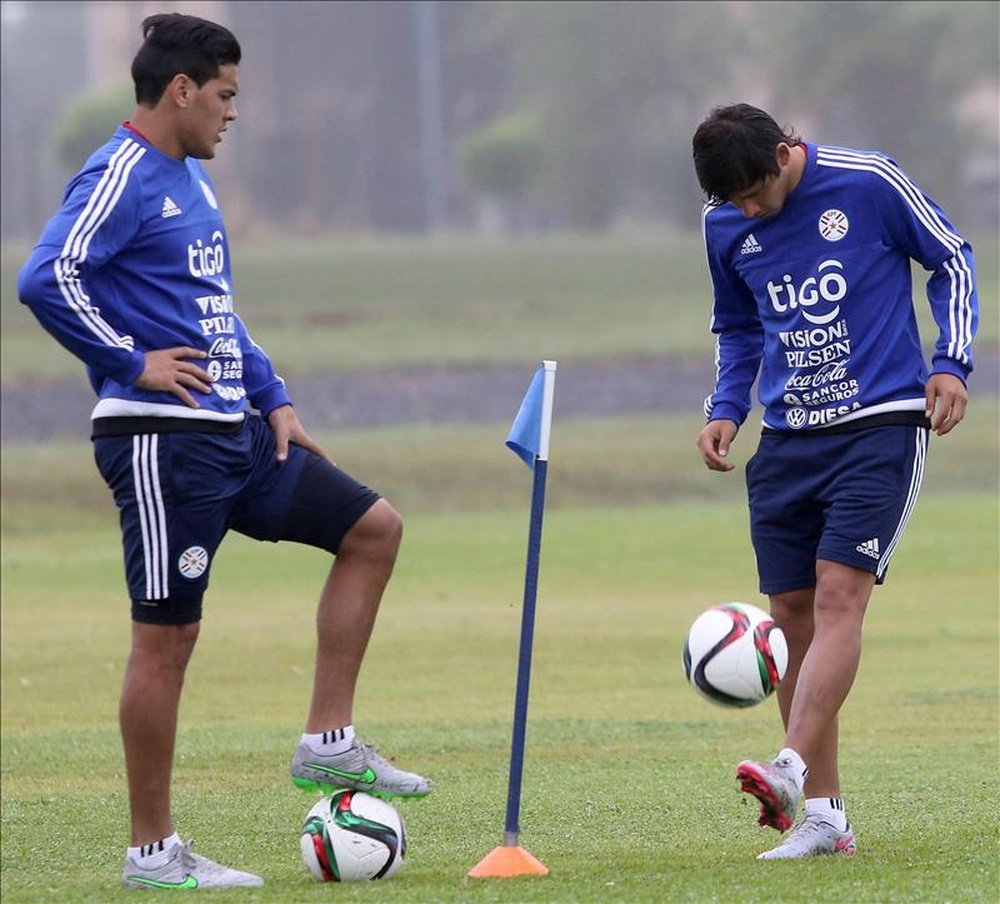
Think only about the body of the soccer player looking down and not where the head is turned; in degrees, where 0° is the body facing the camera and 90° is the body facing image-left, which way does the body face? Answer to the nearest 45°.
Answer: approximately 45°

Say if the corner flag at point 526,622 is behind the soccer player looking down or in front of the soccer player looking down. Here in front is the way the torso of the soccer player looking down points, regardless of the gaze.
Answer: in front

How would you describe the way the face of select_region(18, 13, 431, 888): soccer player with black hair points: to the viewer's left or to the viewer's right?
to the viewer's right

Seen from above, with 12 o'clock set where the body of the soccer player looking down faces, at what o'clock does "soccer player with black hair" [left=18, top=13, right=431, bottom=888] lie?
The soccer player with black hair is roughly at 1 o'clock from the soccer player looking down.
